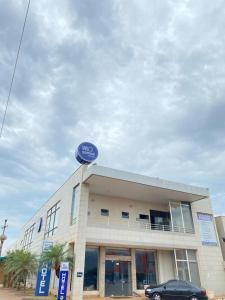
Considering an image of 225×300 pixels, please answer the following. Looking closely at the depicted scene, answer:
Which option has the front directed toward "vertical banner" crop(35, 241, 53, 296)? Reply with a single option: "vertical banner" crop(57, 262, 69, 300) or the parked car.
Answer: the parked car

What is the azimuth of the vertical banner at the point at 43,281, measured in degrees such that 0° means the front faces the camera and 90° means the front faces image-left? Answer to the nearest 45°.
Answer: approximately 0°

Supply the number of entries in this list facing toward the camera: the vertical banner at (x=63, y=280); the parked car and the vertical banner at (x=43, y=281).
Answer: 2

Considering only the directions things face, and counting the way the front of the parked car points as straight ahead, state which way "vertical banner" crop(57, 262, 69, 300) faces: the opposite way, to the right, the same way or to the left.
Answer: to the left

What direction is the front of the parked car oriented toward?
to the viewer's left
